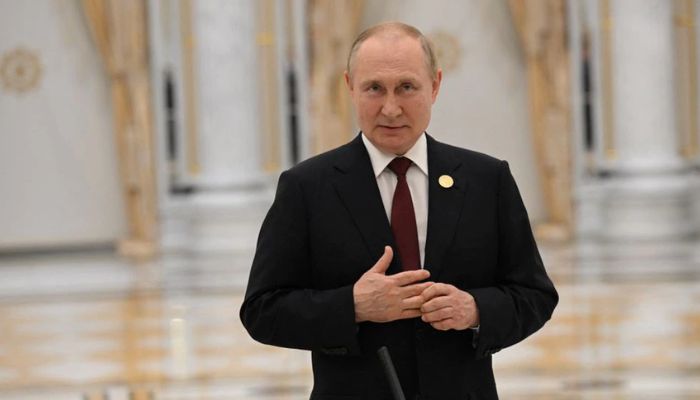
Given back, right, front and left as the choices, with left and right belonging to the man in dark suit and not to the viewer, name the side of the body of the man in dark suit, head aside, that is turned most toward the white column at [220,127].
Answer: back

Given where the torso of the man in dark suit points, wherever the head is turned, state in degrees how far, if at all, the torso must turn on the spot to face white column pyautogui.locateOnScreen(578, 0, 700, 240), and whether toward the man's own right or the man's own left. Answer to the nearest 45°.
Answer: approximately 180°

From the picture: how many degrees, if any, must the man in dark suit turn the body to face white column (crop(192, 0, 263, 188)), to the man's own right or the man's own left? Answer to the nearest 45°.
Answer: approximately 180°

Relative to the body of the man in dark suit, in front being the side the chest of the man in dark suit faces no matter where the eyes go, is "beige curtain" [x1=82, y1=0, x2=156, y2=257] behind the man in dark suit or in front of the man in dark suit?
behind
